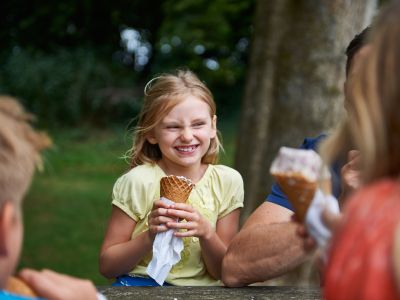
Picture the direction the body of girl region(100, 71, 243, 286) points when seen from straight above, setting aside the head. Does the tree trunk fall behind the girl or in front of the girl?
behind

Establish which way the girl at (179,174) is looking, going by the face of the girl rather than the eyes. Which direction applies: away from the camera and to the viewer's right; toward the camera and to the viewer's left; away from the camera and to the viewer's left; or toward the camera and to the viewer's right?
toward the camera and to the viewer's right

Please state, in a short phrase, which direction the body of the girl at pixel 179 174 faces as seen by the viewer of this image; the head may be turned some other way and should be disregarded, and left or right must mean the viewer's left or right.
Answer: facing the viewer
